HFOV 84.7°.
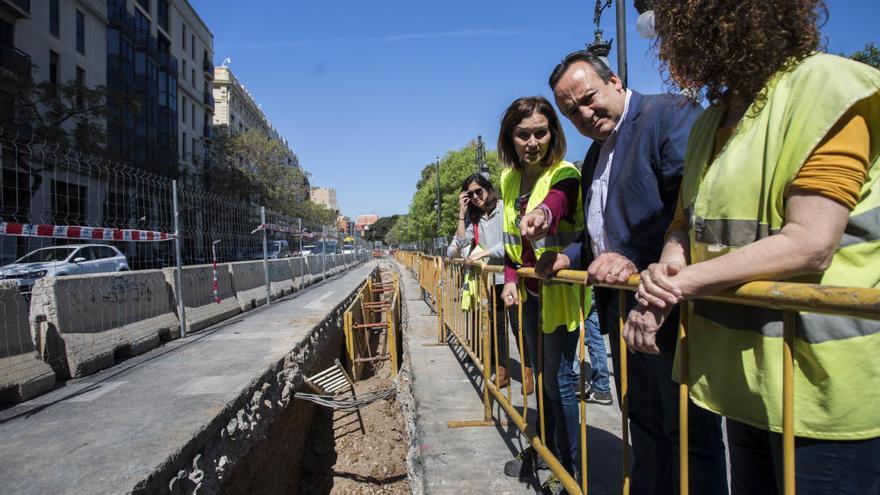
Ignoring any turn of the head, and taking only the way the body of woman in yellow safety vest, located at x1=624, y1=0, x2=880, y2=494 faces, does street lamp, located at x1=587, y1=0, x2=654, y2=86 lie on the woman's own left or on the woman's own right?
on the woman's own right

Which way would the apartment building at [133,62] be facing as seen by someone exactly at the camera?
facing the viewer and to the right of the viewer

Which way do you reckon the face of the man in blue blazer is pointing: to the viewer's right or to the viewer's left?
to the viewer's left

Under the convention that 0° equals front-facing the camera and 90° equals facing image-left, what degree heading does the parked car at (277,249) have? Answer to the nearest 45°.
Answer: approximately 45°

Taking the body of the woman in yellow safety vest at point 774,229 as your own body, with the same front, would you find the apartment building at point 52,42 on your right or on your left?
on your right

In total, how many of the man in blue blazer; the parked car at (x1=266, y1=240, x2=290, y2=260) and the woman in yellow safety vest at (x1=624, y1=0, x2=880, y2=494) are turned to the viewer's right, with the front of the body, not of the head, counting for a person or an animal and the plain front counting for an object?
0

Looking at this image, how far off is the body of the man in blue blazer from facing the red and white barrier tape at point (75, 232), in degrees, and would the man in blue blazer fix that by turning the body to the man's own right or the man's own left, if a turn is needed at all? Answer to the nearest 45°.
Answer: approximately 45° to the man's own right

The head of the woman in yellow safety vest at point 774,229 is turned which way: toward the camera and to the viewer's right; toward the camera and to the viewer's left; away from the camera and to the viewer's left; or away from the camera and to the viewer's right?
away from the camera and to the viewer's left

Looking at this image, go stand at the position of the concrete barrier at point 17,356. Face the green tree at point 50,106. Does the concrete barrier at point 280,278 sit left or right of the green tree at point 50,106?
right

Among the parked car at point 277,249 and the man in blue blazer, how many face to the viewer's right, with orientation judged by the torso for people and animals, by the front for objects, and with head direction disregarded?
0

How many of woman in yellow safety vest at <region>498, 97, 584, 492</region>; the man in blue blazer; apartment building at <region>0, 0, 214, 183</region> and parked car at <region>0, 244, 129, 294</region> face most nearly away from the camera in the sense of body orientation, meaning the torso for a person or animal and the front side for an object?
0

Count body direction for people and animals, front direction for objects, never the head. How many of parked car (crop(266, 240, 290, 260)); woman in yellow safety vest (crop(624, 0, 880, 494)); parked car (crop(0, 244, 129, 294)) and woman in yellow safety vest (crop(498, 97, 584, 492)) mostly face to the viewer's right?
0
